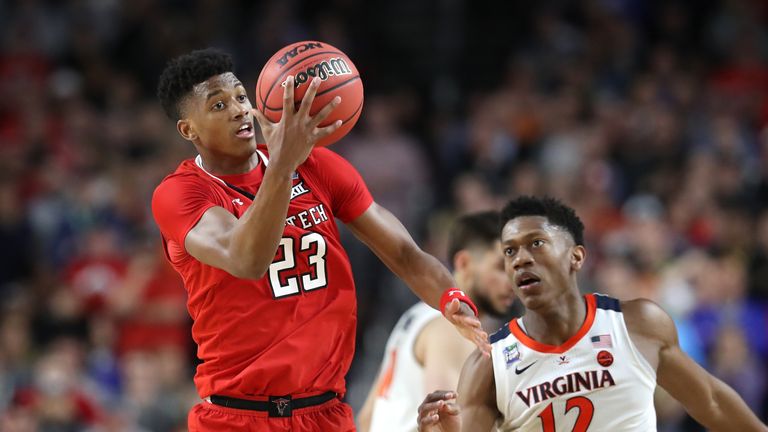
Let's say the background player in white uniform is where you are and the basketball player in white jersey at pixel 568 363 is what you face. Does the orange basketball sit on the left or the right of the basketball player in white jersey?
right

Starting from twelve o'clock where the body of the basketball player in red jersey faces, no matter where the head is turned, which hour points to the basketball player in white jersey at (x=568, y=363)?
The basketball player in white jersey is roughly at 10 o'clock from the basketball player in red jersey.

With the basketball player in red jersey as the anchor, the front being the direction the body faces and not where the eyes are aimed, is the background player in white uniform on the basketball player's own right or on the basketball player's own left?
on the basketball player's own left

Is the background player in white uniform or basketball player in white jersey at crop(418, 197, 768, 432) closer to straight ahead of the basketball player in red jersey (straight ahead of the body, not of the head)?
the basketball player in white jersey
